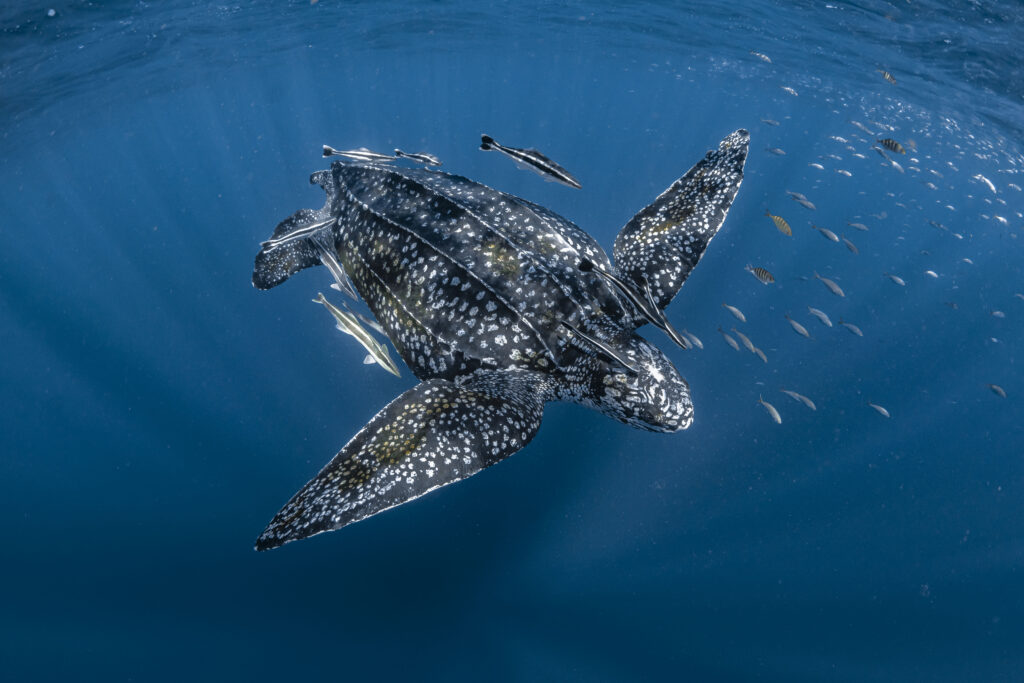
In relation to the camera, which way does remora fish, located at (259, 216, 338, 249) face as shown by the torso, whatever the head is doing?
to the viewer's right

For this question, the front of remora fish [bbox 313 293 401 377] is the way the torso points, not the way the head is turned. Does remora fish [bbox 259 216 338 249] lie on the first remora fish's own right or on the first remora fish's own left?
on the first remora fish's own left

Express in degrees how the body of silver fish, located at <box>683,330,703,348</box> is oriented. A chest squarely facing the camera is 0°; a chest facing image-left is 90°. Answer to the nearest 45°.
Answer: approximately 270°

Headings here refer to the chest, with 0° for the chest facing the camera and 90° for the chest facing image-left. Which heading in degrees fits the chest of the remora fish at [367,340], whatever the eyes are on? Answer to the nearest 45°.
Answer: approximately 270°

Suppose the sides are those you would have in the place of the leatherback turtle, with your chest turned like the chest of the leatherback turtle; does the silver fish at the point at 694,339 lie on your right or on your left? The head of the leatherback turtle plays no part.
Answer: on your left

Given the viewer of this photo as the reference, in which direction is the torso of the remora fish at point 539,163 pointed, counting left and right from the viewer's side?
facing to the right of the viewer

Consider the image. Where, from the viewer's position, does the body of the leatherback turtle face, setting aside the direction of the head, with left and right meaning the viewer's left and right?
facing the viewer and to the right of the viewer

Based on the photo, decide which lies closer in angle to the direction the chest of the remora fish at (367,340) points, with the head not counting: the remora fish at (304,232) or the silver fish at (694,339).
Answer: the silver fish
